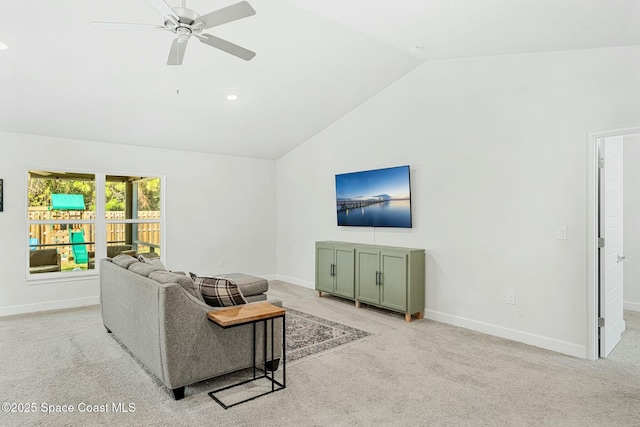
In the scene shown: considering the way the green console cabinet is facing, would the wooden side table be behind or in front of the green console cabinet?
in front

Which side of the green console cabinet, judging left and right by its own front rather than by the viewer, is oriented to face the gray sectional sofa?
front

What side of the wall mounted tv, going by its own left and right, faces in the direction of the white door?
left

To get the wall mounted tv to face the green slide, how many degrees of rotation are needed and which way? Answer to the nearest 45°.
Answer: approximately 45° to its right

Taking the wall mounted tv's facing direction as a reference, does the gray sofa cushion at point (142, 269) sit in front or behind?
in front

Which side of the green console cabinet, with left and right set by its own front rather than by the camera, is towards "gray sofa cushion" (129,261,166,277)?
front

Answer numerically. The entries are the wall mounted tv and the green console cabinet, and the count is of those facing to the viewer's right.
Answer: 0

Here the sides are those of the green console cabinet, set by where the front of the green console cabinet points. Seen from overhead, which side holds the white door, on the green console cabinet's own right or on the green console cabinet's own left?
on the green console cabinet's own left

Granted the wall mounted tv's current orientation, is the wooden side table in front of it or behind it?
in front
